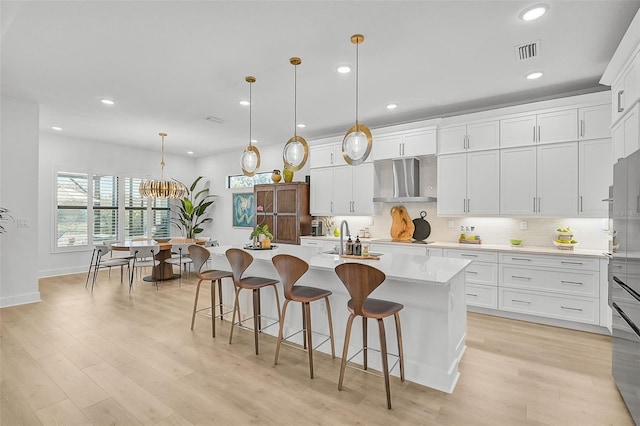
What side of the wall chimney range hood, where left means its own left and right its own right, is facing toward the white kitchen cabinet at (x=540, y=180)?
left

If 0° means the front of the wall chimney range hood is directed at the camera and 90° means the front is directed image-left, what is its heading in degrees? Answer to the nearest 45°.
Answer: approximately 0°

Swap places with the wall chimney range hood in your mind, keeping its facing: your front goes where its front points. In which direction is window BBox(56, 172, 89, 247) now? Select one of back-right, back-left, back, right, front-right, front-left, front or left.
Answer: right

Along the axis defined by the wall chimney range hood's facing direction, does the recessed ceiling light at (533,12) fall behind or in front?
in front

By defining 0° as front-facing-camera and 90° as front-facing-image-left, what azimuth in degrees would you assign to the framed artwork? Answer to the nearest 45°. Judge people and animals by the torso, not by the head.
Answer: approximately 45°

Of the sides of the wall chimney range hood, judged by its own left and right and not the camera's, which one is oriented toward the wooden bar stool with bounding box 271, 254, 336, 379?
front

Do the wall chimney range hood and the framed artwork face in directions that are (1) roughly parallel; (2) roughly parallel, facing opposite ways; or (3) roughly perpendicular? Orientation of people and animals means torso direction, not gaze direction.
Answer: roughly parallel

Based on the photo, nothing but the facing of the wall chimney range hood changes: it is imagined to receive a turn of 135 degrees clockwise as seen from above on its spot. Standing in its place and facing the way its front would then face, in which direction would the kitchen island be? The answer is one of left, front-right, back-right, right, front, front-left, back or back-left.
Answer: back-left

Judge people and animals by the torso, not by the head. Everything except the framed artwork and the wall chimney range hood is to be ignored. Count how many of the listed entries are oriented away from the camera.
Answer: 0

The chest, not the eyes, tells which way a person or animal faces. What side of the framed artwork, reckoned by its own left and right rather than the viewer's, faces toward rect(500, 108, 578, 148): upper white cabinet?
left

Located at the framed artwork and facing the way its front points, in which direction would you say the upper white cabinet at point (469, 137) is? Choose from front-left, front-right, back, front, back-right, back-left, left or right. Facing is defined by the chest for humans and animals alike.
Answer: left

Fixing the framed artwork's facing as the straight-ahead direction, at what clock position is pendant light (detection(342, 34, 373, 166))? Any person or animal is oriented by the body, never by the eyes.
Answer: The pendant light is roughly at 10 o'clock from the framed artwork.

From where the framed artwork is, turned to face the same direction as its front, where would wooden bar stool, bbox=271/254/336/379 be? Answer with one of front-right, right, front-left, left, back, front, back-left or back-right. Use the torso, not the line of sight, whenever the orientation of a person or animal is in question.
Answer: front-left

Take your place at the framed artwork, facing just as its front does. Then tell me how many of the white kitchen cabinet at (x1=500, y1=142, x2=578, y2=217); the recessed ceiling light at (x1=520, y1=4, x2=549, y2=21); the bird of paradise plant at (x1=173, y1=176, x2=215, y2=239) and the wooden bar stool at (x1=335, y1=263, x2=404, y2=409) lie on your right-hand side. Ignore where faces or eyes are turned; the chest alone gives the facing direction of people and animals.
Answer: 1
